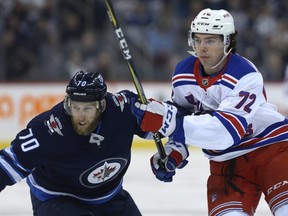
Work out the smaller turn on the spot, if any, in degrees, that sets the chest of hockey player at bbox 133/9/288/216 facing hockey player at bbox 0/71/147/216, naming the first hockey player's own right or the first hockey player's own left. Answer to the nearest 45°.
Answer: approximately 45° to the first hockey player's own right

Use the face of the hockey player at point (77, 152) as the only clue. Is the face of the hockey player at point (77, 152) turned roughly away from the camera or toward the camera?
toward the camera

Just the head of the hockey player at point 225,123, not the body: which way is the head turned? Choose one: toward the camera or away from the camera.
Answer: toward the camera
